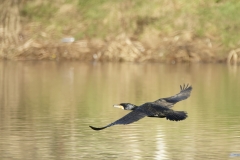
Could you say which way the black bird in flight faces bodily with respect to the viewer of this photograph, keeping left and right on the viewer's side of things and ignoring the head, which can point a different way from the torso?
facing away from the viewer and to the left of the viewer
